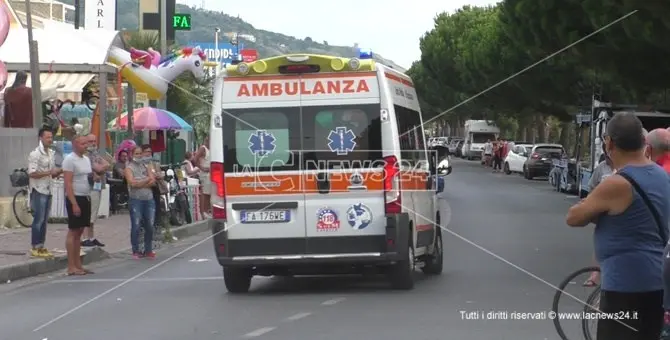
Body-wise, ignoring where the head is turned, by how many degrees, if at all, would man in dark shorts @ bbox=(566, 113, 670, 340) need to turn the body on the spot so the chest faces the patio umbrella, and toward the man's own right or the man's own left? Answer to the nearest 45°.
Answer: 0° — they already face it

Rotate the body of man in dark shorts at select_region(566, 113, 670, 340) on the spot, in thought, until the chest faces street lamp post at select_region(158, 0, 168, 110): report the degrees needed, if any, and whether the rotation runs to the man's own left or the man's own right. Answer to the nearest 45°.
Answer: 0° — they already face it

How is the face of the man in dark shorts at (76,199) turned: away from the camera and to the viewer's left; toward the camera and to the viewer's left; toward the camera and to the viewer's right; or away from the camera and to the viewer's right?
toward the camera and to the viewer's right

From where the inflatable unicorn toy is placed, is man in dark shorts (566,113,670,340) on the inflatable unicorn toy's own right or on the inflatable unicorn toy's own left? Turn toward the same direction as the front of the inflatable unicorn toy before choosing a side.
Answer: on the inflatable unicorn toy's own right

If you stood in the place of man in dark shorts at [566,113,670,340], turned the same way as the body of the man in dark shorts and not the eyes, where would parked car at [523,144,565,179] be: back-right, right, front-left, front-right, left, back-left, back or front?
front-right

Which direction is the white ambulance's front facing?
away from the camera

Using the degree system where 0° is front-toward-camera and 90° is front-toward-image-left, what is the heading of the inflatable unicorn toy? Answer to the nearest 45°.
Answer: approximately 270°

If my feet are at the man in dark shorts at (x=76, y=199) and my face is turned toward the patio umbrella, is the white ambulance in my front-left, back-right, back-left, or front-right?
back-right

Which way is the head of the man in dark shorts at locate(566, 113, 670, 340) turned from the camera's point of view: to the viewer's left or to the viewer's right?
to the viewer's left

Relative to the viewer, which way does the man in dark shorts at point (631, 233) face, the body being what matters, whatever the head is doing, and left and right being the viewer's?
facing away from the viewer and to the left of the viewer

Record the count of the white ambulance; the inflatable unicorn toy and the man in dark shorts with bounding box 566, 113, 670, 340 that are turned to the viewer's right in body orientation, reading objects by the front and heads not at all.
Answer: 1

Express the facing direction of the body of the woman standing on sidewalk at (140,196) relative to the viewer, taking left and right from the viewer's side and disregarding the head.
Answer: facing the viewer and to the right of the viewer
